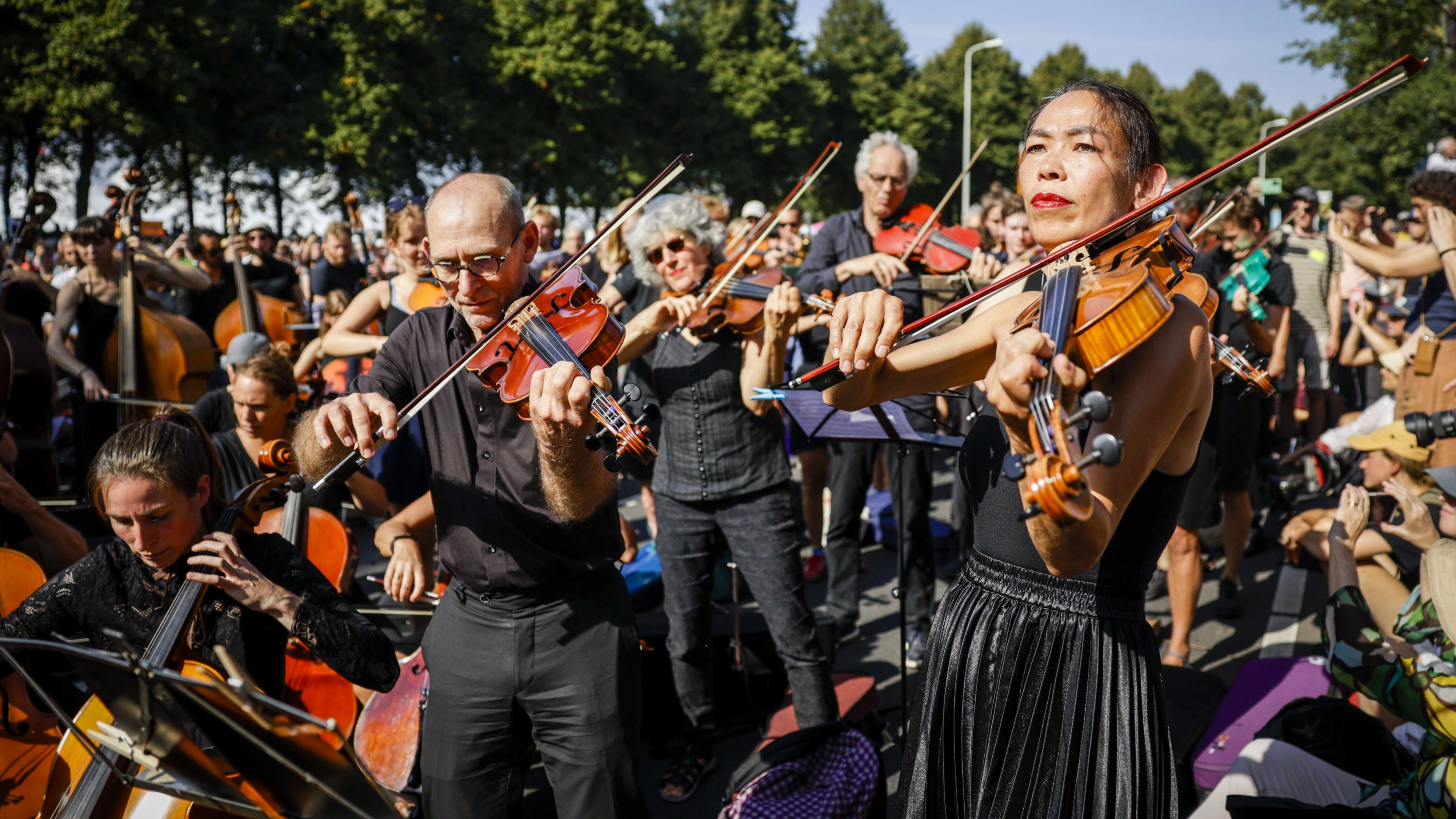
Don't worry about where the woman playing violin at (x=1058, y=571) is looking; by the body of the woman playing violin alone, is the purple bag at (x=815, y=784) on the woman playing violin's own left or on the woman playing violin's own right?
on the woman playing violin's own right

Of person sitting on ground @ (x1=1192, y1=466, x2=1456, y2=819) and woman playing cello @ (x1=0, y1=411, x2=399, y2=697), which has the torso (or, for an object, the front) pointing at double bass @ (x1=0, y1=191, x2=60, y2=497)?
the person sitting on ground

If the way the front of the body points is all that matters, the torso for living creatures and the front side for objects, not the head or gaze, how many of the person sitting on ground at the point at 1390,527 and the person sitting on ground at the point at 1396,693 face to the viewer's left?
2

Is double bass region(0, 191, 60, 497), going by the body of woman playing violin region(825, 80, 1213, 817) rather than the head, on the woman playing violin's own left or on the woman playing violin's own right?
on the woman playing violin's own right

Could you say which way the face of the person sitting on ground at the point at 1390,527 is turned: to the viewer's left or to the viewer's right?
to the viewer's left

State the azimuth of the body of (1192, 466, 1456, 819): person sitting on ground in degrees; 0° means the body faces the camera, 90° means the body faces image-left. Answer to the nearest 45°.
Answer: approximately 90°

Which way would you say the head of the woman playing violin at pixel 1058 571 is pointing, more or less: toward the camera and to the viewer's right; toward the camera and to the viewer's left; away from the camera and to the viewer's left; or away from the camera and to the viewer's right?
toward the camera and to the viewer's left

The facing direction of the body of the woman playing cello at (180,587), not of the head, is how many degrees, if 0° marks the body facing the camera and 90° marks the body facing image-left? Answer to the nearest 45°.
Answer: approximately 0°

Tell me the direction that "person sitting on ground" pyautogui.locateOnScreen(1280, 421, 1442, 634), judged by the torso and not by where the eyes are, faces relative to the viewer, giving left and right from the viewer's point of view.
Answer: facing to the left of the viewer

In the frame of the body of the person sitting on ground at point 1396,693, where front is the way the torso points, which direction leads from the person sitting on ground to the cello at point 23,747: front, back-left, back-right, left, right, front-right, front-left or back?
front-left

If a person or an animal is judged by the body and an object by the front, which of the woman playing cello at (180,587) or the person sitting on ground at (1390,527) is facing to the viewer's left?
the person sitting on ground

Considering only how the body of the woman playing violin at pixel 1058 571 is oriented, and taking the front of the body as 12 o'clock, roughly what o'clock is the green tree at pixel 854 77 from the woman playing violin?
The green tree is roughly at 4 o'clock from the woman playing violin.
